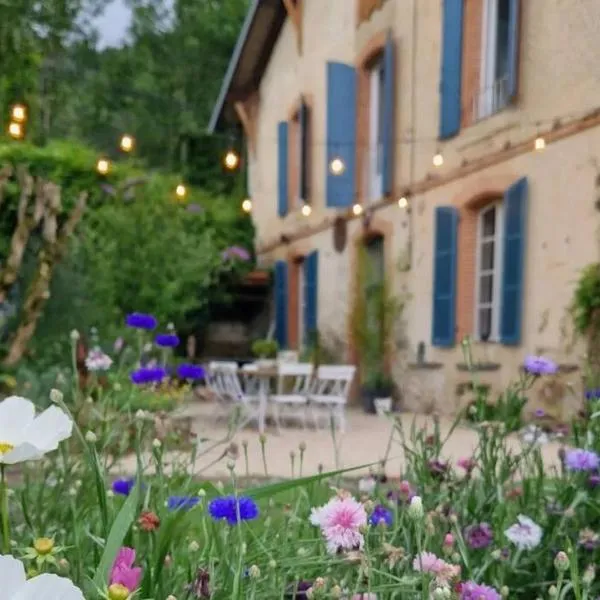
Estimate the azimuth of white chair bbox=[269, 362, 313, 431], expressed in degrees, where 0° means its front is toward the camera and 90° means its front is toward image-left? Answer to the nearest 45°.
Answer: approximately 45°

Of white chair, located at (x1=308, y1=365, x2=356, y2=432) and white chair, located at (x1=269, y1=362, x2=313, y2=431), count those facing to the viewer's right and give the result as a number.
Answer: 0

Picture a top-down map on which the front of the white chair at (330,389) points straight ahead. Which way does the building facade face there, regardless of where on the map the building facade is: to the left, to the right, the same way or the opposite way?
the same way

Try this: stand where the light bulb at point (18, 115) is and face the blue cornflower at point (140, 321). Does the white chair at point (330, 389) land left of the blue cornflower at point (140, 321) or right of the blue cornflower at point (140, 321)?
left

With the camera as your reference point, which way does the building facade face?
facing the viewer and to the left of the viewer

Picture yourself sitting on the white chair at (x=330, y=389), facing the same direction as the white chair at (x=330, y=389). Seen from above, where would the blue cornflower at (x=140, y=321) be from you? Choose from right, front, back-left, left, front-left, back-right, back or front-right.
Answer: front-left

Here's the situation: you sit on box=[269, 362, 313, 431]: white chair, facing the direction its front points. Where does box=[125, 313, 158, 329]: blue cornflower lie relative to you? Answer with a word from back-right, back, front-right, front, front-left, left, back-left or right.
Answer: front-left

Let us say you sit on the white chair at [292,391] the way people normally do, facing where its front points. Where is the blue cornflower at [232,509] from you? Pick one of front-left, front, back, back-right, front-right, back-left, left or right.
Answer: front-left

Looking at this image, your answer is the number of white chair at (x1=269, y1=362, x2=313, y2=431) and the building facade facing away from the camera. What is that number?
0

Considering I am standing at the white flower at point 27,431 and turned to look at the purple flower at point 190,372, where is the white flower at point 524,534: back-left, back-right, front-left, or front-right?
front-right
